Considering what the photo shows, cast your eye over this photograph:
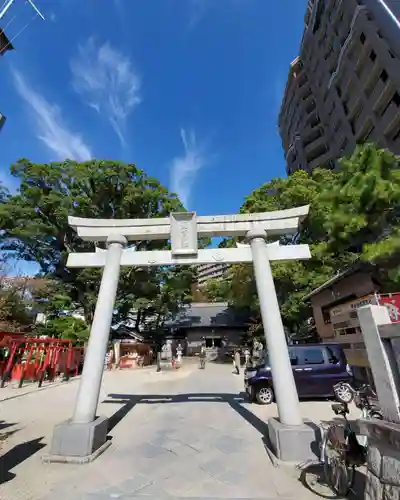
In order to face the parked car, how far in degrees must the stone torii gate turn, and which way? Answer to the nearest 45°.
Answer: approximately 135° to its left

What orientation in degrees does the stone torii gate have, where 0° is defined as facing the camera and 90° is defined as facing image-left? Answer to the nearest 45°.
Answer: approximately 0°

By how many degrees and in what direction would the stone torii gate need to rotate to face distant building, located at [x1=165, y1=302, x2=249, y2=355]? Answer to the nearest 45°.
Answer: approximately 180°

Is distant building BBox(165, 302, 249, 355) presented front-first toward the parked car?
yes

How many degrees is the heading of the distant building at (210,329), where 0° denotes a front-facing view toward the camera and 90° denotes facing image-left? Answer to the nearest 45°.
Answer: approximately 0°

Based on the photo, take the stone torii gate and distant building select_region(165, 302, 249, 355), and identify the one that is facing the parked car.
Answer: the distant building

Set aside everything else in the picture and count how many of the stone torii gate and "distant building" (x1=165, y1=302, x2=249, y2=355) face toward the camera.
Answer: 2

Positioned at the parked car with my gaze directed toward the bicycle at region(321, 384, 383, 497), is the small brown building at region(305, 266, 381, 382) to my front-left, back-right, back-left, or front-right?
back-left
